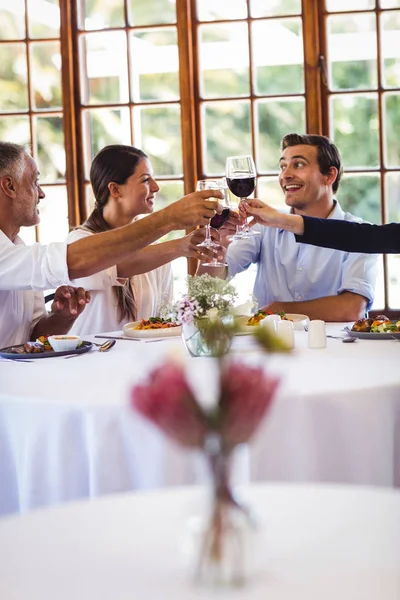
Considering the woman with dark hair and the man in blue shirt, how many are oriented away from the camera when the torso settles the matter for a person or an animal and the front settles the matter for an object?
0

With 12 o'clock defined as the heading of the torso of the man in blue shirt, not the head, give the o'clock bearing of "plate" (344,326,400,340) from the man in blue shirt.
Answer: The plate is roughly at 10 o'clock from the man in blue shirt.

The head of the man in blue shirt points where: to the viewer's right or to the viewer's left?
to the viewer's left

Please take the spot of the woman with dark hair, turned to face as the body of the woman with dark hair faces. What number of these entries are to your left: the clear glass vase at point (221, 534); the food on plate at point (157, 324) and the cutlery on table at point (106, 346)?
0

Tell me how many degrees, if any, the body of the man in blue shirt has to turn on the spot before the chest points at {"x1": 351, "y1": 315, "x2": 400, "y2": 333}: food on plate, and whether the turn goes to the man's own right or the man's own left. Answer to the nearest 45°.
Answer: approximately 45° to the man's own left

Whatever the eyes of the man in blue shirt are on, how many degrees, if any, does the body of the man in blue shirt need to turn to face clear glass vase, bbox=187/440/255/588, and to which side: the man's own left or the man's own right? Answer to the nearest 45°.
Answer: approximately 45° to the man's own left

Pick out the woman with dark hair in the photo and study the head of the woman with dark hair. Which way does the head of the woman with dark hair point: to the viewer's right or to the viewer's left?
to the viewer's right

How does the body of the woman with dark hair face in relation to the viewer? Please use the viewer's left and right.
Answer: facing the viewer and to the right of the viewer

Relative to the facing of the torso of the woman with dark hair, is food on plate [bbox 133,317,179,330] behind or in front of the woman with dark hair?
in front

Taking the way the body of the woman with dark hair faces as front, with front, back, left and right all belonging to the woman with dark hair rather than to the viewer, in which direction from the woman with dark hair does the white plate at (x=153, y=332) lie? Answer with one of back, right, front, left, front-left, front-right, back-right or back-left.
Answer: front-right

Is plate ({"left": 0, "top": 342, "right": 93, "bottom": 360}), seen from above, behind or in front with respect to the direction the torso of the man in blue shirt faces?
in front
